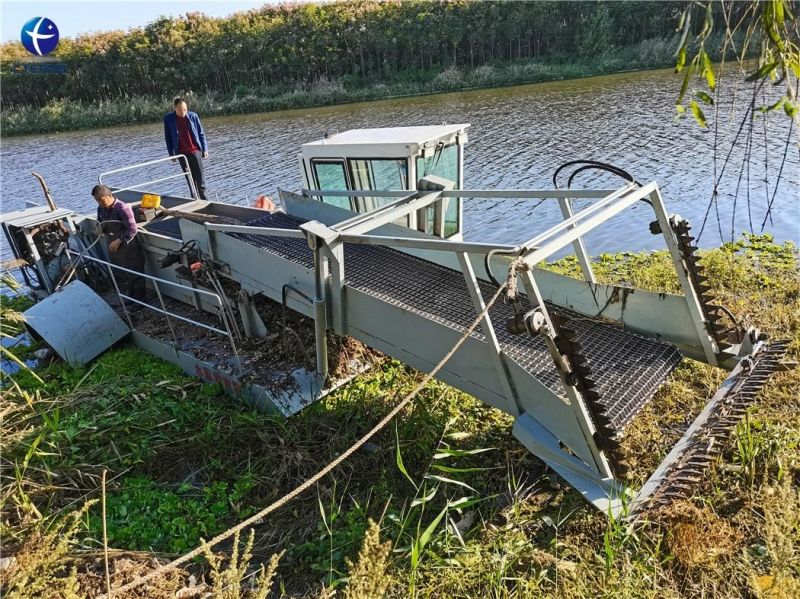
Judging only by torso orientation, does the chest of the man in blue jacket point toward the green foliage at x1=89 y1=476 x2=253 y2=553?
yes

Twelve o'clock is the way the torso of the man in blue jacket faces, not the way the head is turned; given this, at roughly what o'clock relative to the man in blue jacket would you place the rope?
The rope is roughly at 12 o'clock from the man in blue jacket.

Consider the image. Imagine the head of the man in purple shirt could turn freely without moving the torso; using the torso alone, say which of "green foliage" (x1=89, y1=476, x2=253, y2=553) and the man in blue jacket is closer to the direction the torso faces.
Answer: the green foliage

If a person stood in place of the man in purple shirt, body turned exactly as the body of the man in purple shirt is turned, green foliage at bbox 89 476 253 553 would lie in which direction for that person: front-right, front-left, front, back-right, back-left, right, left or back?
front-left

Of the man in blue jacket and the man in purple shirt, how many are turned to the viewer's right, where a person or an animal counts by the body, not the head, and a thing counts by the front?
0

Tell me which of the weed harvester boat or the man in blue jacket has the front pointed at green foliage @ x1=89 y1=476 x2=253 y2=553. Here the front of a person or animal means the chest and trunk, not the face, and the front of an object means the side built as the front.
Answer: the man in blue jacket

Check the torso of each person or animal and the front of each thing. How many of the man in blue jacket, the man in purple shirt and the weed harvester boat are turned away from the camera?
0

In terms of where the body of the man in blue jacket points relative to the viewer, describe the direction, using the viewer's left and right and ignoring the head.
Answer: facing the viewer

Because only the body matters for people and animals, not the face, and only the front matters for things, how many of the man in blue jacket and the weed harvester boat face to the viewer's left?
0
